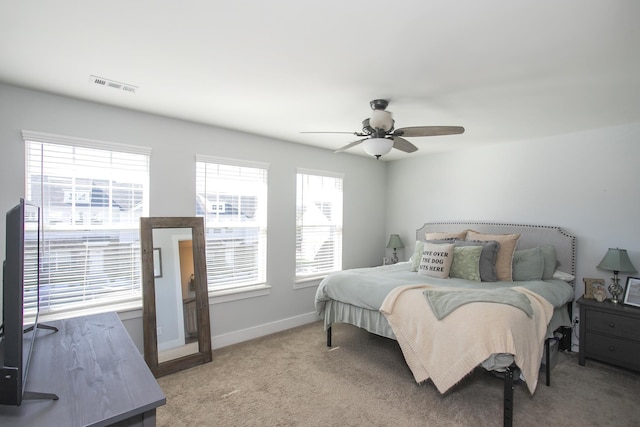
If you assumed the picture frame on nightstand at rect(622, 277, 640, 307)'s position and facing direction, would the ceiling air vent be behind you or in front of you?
in front

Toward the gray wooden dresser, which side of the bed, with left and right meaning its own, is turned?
front

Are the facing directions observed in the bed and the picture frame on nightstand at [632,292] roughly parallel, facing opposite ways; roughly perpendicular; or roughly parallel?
roughly parallel

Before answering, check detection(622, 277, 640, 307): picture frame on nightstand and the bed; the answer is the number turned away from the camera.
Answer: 0

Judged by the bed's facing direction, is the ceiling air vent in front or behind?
in front

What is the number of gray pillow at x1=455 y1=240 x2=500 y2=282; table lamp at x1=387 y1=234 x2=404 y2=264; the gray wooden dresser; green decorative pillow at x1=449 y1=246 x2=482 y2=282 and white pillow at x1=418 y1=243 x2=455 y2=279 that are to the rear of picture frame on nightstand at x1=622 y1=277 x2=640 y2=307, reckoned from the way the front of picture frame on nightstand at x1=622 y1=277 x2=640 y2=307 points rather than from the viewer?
0

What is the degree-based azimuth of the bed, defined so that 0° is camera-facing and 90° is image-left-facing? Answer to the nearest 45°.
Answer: approximately 45°

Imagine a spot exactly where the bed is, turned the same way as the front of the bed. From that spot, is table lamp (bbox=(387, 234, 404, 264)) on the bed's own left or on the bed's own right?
on the bed's own right

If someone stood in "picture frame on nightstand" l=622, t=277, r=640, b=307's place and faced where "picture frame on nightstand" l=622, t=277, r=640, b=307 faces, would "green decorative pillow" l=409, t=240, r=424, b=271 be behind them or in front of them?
in front

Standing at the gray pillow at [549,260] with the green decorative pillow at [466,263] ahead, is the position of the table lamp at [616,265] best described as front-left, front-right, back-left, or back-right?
back-left

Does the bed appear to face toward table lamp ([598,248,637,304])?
no

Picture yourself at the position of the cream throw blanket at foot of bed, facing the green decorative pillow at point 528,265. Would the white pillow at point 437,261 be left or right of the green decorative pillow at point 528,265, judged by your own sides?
left

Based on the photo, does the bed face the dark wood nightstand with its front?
no
